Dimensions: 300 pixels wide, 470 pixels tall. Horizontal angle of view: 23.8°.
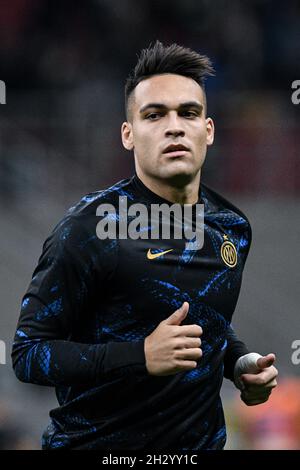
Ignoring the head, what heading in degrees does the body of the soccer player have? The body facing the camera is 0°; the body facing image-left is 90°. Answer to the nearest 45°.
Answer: approximately 315°
